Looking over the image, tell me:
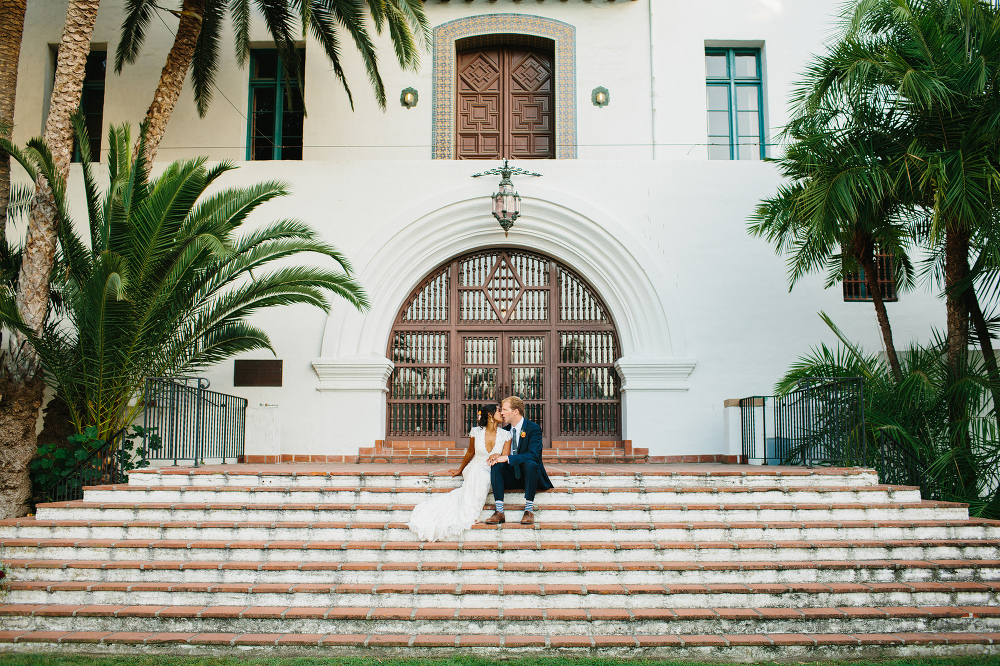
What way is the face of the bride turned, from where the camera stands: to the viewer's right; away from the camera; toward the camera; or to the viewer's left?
to the viewer's right

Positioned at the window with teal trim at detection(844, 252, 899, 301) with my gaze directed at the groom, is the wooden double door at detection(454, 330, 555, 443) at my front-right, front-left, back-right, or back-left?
front-right

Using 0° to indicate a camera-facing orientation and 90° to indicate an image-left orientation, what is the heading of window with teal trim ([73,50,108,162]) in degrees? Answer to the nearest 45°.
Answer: approximately 0°

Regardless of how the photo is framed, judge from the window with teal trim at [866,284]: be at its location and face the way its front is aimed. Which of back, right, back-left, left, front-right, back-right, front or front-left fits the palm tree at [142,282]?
front-right

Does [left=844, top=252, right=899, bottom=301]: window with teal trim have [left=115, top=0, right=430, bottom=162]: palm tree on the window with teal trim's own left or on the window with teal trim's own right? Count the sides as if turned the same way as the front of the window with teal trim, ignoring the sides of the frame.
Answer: on the window with teal trim's own right

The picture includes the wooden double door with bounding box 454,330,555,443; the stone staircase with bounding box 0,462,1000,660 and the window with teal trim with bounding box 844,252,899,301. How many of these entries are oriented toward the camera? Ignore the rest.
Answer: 3

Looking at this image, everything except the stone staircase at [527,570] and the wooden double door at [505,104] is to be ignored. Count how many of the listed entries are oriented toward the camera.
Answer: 2

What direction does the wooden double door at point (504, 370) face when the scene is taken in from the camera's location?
facing the viewer

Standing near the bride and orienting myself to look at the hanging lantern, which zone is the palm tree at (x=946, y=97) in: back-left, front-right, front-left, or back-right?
front-right

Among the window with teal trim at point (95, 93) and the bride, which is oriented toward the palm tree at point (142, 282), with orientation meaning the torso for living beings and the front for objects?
the window with teal trim

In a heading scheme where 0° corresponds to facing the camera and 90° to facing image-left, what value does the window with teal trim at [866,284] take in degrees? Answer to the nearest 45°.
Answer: approximately 0°

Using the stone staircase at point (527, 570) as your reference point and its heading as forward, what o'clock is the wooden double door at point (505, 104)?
The wooden double door is roughly at 6 o'clock from the stone staircase.

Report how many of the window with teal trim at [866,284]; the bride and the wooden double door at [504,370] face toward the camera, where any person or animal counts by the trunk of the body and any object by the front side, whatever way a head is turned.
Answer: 3

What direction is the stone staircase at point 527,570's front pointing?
toward the camera
